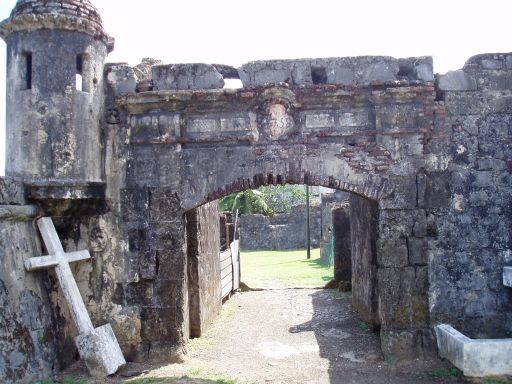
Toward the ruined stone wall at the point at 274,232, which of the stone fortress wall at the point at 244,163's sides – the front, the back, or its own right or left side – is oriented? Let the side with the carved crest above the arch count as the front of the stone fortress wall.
back

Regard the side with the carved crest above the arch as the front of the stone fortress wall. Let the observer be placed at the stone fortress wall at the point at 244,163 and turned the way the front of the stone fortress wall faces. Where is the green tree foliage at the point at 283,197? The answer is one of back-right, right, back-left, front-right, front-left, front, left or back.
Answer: back

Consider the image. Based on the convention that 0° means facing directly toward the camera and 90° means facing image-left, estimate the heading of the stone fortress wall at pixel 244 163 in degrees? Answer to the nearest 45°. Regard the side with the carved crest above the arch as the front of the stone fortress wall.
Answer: approximately 0°

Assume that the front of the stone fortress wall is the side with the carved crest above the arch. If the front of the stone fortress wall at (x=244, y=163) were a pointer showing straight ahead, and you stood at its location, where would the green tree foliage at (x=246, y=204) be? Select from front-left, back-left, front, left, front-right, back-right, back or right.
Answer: back

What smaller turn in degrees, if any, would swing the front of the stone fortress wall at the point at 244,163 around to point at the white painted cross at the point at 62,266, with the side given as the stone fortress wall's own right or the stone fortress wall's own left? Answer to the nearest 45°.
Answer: approximately 90° to the stone fortress wall's own right

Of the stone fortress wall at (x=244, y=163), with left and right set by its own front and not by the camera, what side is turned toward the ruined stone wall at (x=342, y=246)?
back

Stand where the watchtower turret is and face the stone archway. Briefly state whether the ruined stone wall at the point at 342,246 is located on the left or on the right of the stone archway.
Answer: left
